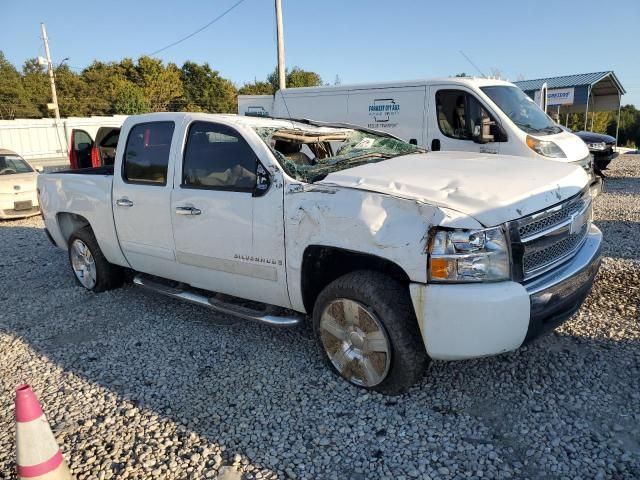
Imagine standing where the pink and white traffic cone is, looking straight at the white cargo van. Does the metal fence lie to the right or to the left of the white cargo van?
left

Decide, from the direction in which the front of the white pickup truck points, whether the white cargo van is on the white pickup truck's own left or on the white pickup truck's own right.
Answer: on the white pickup truck's own left

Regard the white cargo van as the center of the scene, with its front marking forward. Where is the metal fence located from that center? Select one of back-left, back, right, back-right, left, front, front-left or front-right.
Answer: back

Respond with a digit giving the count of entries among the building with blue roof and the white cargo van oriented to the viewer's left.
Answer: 0

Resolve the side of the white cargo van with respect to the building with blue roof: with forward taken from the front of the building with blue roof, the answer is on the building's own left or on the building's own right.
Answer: on the building's own right

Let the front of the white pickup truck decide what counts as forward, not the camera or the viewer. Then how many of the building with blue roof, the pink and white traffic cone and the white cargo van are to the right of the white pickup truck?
1

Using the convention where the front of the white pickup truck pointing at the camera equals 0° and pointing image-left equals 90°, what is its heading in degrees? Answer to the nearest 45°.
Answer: approximately 315°
